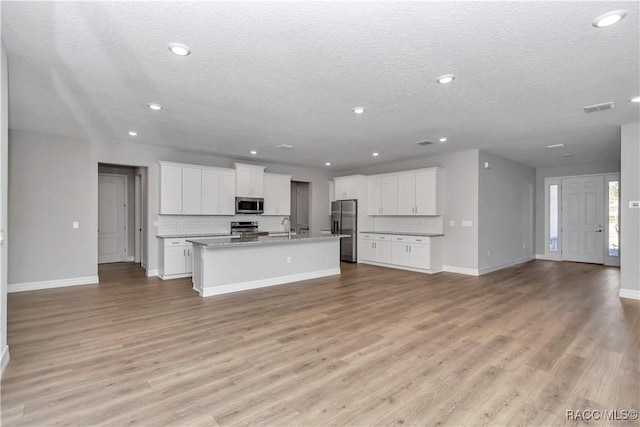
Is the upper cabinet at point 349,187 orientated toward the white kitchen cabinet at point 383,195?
no

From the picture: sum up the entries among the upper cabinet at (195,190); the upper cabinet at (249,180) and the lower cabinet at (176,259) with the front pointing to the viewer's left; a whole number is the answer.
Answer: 0

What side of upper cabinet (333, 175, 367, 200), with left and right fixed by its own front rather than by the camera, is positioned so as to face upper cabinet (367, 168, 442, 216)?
left

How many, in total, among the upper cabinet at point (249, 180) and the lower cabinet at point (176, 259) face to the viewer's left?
0

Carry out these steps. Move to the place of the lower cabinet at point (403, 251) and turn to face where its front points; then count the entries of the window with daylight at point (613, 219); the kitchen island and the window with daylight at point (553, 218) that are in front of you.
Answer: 1

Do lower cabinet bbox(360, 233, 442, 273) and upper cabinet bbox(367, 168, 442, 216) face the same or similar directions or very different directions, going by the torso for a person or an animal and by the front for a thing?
same or similar directions

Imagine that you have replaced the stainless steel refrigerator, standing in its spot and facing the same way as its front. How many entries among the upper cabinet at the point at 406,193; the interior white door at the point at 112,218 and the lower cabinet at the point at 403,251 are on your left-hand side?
2

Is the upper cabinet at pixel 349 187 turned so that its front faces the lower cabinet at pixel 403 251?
no

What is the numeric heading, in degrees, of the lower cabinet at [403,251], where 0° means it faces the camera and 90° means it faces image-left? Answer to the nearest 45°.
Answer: approximately 45°

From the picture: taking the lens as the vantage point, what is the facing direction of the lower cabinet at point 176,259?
facing the viewer and to the right of the viewer

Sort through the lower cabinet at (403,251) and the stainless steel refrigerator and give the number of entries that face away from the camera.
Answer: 0

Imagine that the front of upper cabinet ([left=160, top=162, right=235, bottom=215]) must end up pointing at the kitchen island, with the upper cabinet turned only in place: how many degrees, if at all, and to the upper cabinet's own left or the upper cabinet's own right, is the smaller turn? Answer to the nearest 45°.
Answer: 0° — it already faces it

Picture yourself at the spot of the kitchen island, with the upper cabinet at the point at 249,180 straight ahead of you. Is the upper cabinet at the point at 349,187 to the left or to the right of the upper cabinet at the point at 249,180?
right

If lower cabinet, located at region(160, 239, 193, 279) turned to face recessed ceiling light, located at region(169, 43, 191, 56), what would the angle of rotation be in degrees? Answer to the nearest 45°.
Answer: approximately 45° to its right

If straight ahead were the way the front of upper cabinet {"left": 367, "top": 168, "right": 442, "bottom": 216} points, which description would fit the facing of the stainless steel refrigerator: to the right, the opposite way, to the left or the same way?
the same way

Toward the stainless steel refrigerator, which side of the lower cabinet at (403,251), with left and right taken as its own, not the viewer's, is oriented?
right

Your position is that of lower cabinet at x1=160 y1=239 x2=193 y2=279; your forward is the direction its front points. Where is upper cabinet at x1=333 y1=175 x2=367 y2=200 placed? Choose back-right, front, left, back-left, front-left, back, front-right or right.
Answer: front-left
